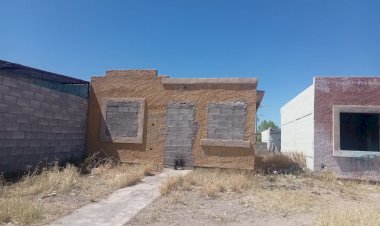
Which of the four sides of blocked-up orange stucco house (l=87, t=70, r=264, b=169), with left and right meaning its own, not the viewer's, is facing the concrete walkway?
front

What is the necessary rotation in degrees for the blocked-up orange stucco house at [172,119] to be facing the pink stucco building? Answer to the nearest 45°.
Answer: approximately 90° to its left

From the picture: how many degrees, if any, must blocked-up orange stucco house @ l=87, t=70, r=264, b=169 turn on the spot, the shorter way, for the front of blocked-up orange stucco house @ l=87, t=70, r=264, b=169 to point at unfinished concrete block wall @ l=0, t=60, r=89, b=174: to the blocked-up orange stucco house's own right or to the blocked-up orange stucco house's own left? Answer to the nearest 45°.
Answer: approximately 45° to the blocked-up orange stucco house's own right

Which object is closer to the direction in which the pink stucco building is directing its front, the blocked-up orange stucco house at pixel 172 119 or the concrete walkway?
the concrete walkway

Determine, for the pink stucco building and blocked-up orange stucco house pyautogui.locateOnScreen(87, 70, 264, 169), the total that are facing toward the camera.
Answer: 2

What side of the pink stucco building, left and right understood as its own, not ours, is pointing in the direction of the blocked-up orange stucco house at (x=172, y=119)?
right

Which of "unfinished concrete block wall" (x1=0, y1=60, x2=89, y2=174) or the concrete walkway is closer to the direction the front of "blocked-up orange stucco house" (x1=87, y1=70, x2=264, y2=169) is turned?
the concrete walkway

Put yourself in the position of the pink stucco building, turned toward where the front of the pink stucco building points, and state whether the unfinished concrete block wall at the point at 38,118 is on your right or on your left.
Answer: on your right

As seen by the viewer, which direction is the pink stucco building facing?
toward the camera
